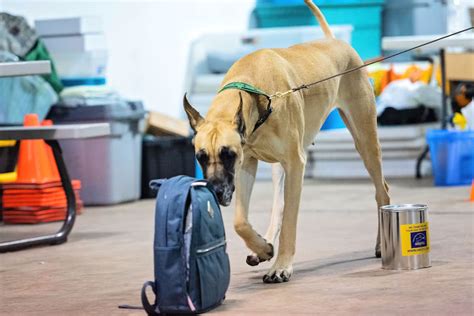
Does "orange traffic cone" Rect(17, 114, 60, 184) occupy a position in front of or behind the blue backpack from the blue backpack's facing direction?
behind

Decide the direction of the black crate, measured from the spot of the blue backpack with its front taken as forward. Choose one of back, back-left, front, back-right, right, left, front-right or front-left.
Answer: back-left

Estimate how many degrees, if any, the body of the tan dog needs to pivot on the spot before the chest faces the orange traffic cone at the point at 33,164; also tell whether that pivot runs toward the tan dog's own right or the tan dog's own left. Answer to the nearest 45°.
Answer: approximately 90° to the tan dog's own right

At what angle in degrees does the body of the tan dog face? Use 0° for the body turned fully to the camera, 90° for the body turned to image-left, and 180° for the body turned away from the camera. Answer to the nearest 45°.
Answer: approximately 45°

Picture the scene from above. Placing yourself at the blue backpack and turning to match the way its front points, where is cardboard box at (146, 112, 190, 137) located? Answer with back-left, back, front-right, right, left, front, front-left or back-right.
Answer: back-left

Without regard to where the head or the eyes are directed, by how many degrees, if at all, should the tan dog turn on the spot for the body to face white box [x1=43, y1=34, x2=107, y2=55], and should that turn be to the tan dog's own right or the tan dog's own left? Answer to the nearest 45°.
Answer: approximately 90° to the tan dog's own right

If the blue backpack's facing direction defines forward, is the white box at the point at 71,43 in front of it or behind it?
behind

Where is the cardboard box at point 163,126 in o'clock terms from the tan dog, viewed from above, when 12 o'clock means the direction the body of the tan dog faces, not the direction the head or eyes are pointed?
The cardboard box is roughly at 4 o'clock from the tan dog.

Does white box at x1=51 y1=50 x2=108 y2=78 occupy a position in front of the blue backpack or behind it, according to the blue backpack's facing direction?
behind

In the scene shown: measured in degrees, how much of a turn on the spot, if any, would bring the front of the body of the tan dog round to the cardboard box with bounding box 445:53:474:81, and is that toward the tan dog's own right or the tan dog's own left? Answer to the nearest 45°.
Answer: approximately 135° to the tan dog's own right

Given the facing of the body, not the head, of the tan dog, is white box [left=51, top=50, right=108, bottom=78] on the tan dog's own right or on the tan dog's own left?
on the tan dog's own right
